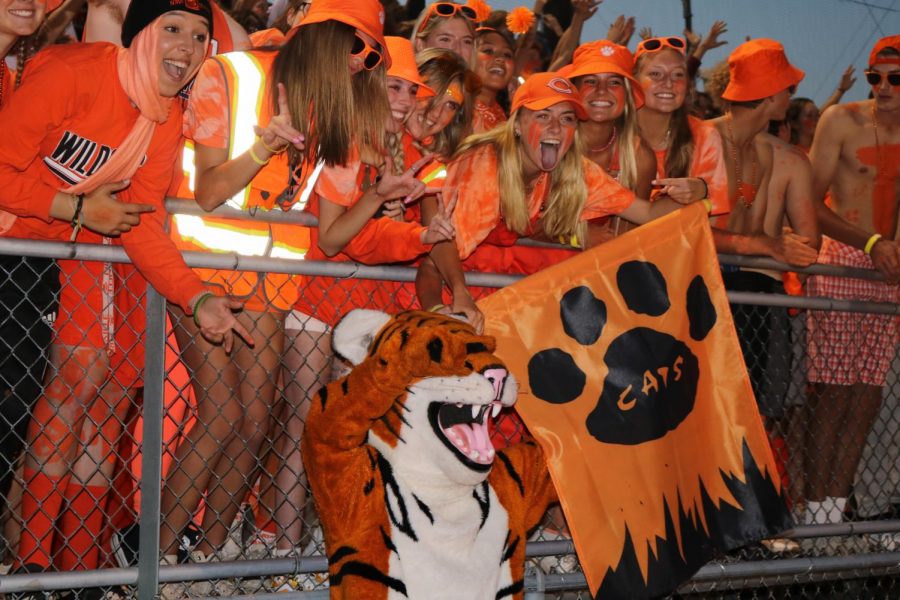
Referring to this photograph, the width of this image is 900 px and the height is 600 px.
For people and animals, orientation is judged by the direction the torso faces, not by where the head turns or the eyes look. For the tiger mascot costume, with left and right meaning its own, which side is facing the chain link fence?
back

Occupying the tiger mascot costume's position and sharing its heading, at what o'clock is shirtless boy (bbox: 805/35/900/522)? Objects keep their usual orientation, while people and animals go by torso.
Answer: The shirtless boy is roughly at 9 o'clock from the tiger mascot costume.

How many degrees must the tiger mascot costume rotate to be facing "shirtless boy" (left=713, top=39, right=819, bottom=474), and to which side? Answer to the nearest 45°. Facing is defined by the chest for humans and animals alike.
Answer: approximately 90° to its left

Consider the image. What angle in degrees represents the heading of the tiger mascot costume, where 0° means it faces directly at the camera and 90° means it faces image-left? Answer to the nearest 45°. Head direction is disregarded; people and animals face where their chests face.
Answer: approximately 315°
